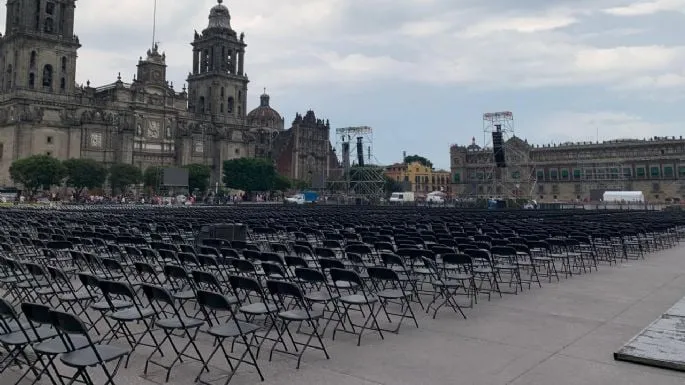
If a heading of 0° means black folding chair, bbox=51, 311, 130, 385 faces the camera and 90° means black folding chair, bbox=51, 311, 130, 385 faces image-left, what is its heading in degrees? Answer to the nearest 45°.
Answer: approximately 225°

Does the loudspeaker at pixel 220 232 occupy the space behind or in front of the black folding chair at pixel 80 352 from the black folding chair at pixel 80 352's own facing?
in front
